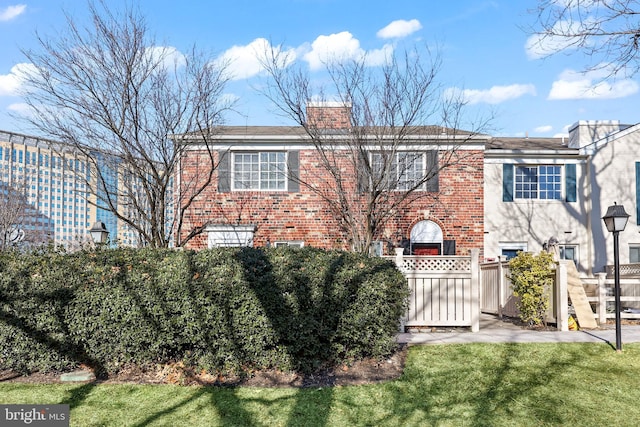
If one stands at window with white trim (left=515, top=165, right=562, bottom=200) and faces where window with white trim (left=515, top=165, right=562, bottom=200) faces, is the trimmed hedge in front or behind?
in front

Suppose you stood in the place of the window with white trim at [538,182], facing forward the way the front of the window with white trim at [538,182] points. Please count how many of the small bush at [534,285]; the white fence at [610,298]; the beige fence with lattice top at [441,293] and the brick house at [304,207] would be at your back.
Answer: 0

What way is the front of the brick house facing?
toward the camera

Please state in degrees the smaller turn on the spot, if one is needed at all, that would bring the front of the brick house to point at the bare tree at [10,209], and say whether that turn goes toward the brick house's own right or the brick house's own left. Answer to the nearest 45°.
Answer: approximately 135° to the brick house's own right

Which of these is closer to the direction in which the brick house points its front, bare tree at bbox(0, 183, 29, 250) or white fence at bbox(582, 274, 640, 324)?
the white fence

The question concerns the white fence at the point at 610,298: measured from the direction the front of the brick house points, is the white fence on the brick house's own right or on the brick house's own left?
on the brick house's own left

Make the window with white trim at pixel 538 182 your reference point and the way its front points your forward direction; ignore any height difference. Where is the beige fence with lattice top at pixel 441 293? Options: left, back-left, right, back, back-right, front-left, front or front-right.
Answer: front

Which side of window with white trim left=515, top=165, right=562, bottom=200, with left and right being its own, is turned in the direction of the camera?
front

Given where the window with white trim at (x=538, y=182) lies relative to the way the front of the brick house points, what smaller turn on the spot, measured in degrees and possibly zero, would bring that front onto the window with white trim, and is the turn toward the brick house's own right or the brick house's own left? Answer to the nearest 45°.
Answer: approximately 90° to the brick house's own left

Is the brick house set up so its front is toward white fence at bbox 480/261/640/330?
no

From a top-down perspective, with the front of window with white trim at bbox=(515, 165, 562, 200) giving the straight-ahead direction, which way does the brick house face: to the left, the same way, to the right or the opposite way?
the same way

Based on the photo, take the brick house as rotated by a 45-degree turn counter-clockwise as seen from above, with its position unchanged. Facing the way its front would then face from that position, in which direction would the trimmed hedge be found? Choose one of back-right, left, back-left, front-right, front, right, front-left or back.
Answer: front-right

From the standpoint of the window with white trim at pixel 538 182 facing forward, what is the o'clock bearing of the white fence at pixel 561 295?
The white fence is roughly at 12 o'clock from the window with white trim.

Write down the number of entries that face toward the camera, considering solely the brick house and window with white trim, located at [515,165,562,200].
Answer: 2

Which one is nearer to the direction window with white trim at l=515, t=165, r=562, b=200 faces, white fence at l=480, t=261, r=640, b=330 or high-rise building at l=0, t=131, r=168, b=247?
the white fence

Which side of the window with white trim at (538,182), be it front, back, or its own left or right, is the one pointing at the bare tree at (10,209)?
right

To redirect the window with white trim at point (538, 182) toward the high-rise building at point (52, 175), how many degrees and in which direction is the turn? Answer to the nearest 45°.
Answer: approximately 90° to its right
